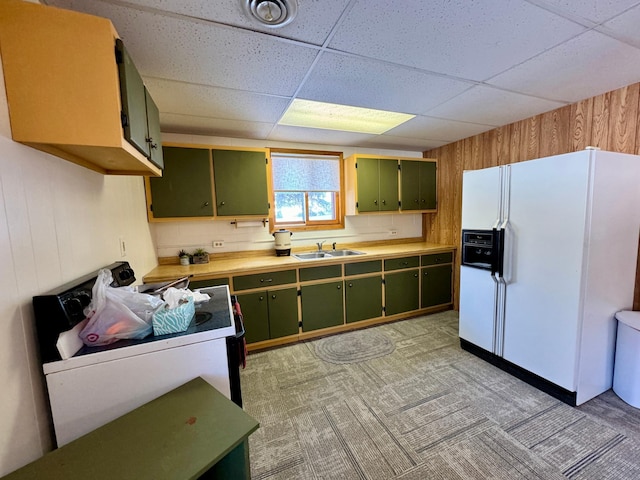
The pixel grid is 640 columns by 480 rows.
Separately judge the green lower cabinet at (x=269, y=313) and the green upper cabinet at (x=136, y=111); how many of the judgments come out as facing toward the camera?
1

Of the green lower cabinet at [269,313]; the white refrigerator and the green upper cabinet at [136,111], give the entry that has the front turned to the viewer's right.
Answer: the green upper cabinet

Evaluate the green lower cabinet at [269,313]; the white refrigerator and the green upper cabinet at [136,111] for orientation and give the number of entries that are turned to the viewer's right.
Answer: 1

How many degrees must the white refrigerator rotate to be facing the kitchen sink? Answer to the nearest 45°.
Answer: approximately 45° to its right

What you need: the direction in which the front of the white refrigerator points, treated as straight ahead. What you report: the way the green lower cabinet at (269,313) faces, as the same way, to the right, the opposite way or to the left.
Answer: to the left

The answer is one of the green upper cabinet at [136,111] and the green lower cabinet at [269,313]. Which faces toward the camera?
the green lower cabinet

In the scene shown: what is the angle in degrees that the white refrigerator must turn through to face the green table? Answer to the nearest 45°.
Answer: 0° — it already faces it

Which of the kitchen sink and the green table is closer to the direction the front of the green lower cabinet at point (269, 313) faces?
the green table

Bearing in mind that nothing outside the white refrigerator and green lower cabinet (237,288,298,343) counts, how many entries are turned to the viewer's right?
0

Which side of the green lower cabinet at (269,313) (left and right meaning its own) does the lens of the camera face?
front

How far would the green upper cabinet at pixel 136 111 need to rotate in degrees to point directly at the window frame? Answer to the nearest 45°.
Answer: approximately 45° to its left

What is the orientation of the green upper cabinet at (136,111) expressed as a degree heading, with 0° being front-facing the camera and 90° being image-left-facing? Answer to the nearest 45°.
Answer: approximately 270°
